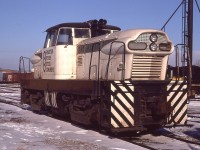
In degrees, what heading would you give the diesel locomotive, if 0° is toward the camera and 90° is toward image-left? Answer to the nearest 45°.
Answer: approximately 315°
